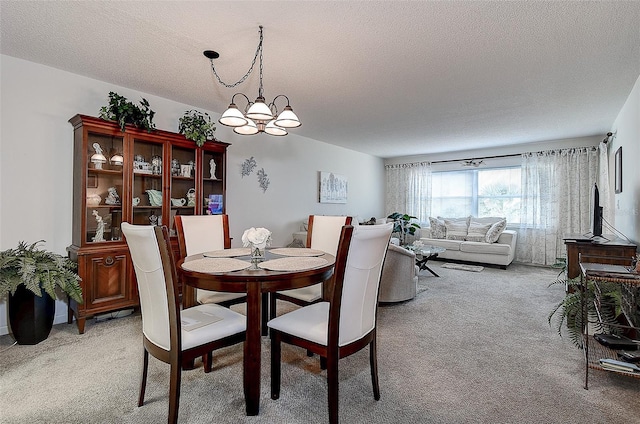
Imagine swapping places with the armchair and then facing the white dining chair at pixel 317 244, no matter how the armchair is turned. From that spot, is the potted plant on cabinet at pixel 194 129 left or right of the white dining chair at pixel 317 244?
right

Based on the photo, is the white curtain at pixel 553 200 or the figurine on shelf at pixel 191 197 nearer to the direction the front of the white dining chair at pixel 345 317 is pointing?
the figurine on shelf

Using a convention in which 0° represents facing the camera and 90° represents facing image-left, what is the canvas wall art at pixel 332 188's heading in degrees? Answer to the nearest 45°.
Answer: approximately 315°

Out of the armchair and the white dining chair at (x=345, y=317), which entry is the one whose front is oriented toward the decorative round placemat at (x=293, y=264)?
the white dining chair

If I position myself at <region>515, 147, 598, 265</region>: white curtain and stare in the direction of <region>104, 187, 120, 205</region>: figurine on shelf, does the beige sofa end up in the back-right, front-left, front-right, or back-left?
front-right

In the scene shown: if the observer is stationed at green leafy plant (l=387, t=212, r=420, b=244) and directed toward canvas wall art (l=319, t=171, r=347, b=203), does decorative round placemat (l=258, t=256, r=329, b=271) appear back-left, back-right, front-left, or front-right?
front-left

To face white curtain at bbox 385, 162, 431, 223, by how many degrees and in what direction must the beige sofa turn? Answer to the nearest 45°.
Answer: approximately 90° to its right

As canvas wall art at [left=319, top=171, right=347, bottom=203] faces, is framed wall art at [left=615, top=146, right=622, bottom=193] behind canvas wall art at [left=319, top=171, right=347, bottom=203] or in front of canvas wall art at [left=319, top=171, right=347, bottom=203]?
in front

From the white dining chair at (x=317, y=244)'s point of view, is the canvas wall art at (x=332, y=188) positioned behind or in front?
behind

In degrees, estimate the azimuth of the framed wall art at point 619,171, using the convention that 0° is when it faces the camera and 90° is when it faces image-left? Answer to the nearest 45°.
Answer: approximately 90°

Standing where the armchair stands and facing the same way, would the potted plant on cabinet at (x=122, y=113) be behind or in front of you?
behind

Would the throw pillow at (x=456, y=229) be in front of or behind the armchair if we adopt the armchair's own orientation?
in front

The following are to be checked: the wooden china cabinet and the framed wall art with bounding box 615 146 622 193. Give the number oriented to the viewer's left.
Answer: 1

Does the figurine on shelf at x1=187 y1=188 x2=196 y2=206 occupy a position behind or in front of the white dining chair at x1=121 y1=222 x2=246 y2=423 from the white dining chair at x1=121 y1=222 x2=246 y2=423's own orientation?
in front

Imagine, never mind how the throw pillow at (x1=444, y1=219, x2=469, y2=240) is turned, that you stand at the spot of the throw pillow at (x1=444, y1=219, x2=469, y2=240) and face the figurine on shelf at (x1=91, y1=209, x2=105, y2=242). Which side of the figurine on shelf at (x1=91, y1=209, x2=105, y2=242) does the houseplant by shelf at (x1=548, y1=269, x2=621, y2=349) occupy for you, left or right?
left

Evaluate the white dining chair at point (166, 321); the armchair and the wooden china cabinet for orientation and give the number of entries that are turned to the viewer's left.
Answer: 0

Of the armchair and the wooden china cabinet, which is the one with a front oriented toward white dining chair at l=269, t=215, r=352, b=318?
the wooden china cabinet

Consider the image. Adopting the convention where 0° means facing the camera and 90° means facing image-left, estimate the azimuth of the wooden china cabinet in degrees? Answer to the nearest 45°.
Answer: approximately 315°
